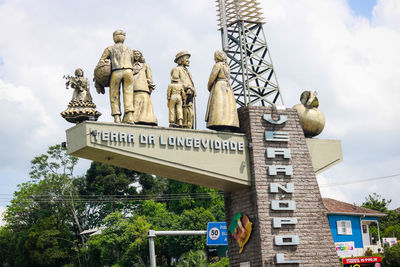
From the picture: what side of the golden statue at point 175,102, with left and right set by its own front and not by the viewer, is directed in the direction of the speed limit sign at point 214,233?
front

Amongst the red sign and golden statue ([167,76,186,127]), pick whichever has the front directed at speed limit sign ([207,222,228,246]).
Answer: the golden statue

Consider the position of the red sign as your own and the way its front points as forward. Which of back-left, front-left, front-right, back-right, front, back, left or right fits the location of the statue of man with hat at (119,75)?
front-right

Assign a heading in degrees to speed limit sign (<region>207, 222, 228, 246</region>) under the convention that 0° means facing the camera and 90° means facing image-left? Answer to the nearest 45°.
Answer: approximately 0°
